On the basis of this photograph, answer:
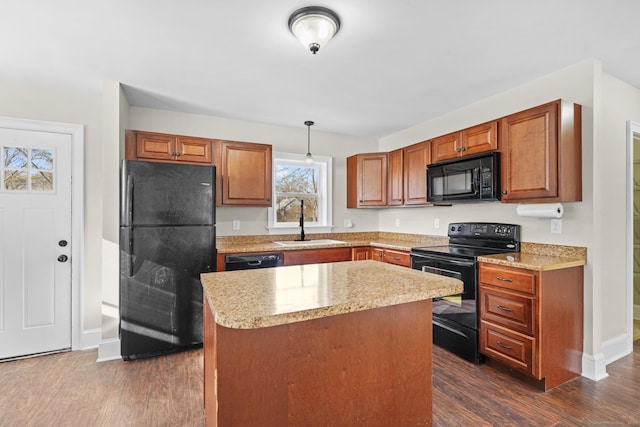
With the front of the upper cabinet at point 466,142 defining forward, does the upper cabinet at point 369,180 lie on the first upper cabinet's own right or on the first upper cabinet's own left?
on the first upper cabinet's own right

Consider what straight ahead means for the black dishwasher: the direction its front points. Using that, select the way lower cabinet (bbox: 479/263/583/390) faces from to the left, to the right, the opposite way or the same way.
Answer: to the right

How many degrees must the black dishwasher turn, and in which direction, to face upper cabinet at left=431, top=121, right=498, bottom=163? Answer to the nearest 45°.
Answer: approximately 90° to its left

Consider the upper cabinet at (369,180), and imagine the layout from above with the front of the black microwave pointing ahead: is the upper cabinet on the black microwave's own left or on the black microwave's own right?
on the black microwave's own right
